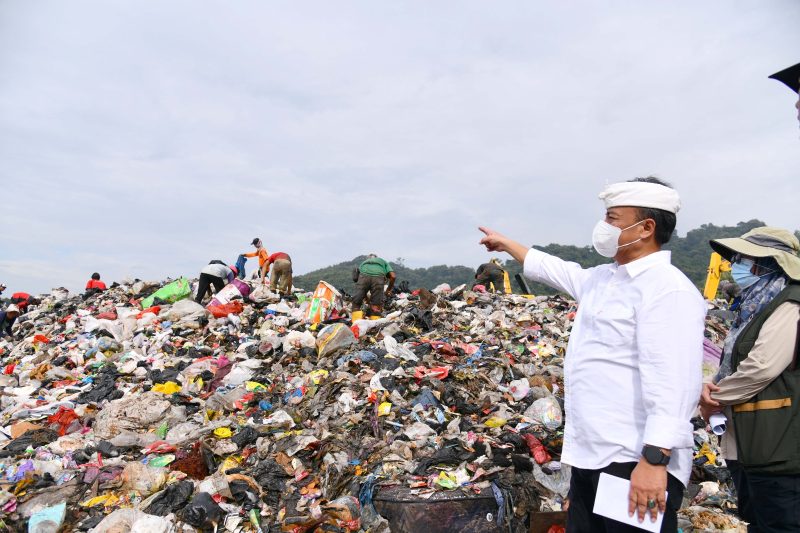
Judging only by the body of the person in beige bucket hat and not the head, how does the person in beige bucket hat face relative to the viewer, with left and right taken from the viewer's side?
facing to the left of the viewer

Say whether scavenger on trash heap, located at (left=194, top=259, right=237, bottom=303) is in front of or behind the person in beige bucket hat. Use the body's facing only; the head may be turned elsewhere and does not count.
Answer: in front

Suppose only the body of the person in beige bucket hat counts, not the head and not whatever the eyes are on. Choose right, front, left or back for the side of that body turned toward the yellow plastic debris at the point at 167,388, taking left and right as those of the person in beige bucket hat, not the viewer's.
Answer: front

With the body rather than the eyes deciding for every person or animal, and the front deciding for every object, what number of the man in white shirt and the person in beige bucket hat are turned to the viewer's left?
2

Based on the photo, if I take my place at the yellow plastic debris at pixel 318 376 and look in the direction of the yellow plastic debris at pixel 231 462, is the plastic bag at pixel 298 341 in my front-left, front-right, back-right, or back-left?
back-right

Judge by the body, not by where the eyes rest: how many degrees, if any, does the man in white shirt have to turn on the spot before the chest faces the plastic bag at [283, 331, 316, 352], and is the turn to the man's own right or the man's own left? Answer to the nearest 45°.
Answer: approximately 45° to the man's own right

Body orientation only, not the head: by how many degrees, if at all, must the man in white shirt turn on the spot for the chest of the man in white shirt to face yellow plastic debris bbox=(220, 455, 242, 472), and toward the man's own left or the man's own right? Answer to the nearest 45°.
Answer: approximately 45° to the man's own right

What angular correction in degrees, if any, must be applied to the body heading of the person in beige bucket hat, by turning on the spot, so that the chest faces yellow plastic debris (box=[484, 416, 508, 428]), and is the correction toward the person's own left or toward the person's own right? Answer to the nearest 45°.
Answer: approximately 45° to the person's own right

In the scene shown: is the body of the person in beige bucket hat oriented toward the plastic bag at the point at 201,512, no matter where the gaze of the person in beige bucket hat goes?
yes

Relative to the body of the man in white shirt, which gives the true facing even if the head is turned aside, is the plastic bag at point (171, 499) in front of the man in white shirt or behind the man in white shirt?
in front

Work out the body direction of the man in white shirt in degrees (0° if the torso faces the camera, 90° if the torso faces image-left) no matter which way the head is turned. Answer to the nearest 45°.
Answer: approximately 90°

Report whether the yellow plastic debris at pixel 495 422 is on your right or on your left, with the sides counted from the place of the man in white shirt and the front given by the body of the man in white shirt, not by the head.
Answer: on your right

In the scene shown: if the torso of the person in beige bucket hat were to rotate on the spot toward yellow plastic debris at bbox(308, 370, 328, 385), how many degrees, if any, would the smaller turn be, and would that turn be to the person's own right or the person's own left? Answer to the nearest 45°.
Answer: approximately 45° to the person's own right
